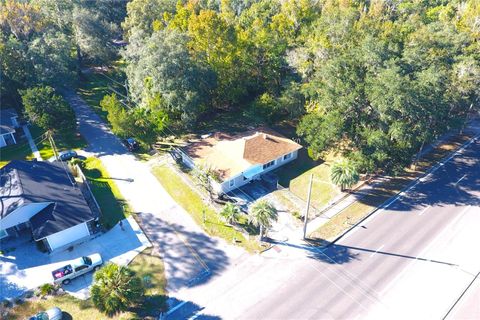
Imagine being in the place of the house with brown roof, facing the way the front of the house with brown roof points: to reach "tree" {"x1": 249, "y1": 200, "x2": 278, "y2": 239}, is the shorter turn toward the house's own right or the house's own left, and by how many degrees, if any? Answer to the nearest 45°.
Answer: approximately 45° to the house's own right

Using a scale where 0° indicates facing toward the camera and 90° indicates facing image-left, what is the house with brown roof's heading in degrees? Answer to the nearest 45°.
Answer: approximately 315°

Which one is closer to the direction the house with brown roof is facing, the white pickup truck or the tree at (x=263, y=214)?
the tree

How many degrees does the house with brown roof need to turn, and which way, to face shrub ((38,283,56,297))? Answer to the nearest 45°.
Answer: approximately 90° to its right

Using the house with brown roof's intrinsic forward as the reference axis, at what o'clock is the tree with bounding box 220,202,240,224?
The tree is roughly at 2 o'clock from the house with brown roof.

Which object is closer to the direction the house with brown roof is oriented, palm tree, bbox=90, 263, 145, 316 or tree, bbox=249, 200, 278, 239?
the tree

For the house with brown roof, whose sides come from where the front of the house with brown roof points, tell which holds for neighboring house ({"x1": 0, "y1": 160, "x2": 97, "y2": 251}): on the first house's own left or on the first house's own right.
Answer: on the first house's own right

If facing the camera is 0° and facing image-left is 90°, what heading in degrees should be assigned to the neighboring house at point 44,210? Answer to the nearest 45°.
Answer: approximately 315°

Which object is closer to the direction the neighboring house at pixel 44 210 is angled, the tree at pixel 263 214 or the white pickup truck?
the white pickup truck

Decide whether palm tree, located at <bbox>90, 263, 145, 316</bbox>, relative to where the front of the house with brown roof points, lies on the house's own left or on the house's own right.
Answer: on the house's own right

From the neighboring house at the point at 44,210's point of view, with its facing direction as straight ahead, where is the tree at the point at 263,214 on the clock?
The tree is roughly at 10 o'clock from the neighboring house.

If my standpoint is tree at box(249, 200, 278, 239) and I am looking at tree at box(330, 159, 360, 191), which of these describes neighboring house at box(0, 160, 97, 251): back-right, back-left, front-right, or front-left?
back-left
